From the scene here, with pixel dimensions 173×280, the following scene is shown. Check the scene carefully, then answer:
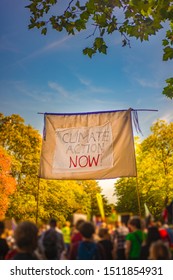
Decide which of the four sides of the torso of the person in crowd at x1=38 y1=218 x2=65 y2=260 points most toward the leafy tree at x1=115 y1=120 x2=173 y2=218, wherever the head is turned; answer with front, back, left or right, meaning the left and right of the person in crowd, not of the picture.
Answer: front

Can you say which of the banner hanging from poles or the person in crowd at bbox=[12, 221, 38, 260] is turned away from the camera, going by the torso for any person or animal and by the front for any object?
the person in crowd

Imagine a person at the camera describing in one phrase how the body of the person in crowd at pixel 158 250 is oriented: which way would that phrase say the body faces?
away from the camera

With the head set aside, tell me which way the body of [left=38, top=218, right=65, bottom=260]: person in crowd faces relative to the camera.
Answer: away from the camera

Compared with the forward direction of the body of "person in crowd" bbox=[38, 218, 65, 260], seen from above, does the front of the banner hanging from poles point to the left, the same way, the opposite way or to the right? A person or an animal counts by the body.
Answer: the opposite way

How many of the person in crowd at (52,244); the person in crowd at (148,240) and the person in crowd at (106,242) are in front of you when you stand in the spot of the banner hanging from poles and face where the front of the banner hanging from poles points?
3

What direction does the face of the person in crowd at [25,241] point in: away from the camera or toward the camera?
away from the camera

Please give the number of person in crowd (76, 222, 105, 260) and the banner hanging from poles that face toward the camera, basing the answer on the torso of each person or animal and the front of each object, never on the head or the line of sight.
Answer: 1

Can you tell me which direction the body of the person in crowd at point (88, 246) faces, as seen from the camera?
away from the camera

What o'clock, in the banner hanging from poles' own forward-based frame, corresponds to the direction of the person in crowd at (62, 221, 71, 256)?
The person in crowd is roughly at 12 o'clock from the banner hanging from poles.

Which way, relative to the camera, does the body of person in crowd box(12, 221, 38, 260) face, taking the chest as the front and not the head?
away from the camera

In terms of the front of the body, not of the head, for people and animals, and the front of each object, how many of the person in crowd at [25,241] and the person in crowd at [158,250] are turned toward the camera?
0
